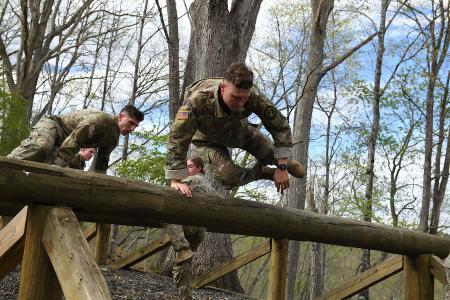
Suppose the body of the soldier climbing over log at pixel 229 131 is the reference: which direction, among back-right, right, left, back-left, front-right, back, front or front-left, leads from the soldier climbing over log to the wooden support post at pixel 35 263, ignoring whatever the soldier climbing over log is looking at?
right

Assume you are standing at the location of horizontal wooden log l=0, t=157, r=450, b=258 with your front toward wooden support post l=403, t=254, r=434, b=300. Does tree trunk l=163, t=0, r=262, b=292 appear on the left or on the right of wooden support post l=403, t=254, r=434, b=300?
left

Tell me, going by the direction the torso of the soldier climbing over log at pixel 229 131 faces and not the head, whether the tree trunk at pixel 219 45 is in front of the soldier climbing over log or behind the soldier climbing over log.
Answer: behind

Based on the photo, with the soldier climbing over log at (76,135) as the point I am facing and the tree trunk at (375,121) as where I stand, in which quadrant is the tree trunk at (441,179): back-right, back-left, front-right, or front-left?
back-left

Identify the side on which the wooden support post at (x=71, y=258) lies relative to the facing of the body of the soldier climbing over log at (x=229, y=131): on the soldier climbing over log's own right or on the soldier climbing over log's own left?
on the soldier climbing over log's own right

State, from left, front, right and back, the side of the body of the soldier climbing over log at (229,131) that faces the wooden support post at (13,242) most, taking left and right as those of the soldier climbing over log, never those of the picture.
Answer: right

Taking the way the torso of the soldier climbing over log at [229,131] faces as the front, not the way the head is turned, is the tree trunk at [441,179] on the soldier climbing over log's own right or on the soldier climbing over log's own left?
on the soldier climbing over log's own left

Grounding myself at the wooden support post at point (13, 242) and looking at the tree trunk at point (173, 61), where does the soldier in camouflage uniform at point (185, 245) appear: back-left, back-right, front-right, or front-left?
front-right

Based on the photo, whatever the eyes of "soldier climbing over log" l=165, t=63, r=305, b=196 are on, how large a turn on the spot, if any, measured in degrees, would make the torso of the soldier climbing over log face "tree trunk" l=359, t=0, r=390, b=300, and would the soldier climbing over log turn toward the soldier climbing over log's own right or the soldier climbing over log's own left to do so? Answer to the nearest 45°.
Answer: approximately 135° to the soldier climbing over log's own left

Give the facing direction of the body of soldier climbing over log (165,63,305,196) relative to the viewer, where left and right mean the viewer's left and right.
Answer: facing the viewer and to the right of the viewer

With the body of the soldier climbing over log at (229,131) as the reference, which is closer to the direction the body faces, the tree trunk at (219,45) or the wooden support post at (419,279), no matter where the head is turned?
the wooden support post

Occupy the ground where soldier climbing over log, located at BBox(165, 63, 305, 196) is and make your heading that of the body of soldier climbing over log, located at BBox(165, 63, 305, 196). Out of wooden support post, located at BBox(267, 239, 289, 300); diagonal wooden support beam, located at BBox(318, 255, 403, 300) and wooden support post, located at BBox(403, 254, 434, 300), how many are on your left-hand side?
3

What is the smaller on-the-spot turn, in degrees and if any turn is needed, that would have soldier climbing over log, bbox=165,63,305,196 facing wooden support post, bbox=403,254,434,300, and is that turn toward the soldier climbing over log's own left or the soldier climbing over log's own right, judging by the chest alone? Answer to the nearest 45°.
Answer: approximately 90° to the soldier climbing over log's own left

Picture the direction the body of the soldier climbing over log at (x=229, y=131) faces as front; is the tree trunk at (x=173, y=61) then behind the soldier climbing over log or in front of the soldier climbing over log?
behind
